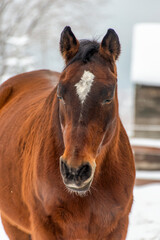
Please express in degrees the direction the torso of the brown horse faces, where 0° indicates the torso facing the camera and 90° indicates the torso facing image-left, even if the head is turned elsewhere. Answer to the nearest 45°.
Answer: approximately 315°
